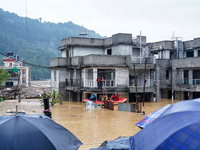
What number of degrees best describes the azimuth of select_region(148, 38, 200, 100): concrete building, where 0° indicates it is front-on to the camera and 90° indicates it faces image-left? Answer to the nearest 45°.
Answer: approximately 0°

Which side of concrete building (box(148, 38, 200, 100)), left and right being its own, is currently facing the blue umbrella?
front

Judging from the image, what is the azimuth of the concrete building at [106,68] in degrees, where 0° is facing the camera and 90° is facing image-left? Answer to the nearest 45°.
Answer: approximately 0°

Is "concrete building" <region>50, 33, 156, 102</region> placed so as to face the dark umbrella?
yes

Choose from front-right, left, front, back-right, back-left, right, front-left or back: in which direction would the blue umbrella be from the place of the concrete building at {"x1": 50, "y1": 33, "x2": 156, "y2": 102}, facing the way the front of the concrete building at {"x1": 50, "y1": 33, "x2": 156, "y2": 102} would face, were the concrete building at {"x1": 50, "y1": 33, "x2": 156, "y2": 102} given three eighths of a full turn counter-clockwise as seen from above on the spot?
back-right

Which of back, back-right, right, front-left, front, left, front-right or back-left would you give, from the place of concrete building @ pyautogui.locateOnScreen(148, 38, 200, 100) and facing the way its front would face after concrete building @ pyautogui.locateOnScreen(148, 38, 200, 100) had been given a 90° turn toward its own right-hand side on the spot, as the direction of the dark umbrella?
left

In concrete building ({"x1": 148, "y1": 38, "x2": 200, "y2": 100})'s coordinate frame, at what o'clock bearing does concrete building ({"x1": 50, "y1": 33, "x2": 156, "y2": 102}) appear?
concrete building ({"x1": 50, "y1": 33, "x2": 156, "y2": 102}) is roughly at 2 o'clock from concrete building ({"x1": 148, "y1": 38, "x2": 200, "y2": 100}).

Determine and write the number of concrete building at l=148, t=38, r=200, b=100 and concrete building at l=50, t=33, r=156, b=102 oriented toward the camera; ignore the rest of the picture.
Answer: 2

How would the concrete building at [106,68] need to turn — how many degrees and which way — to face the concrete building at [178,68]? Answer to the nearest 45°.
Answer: approximately 90° to its left
